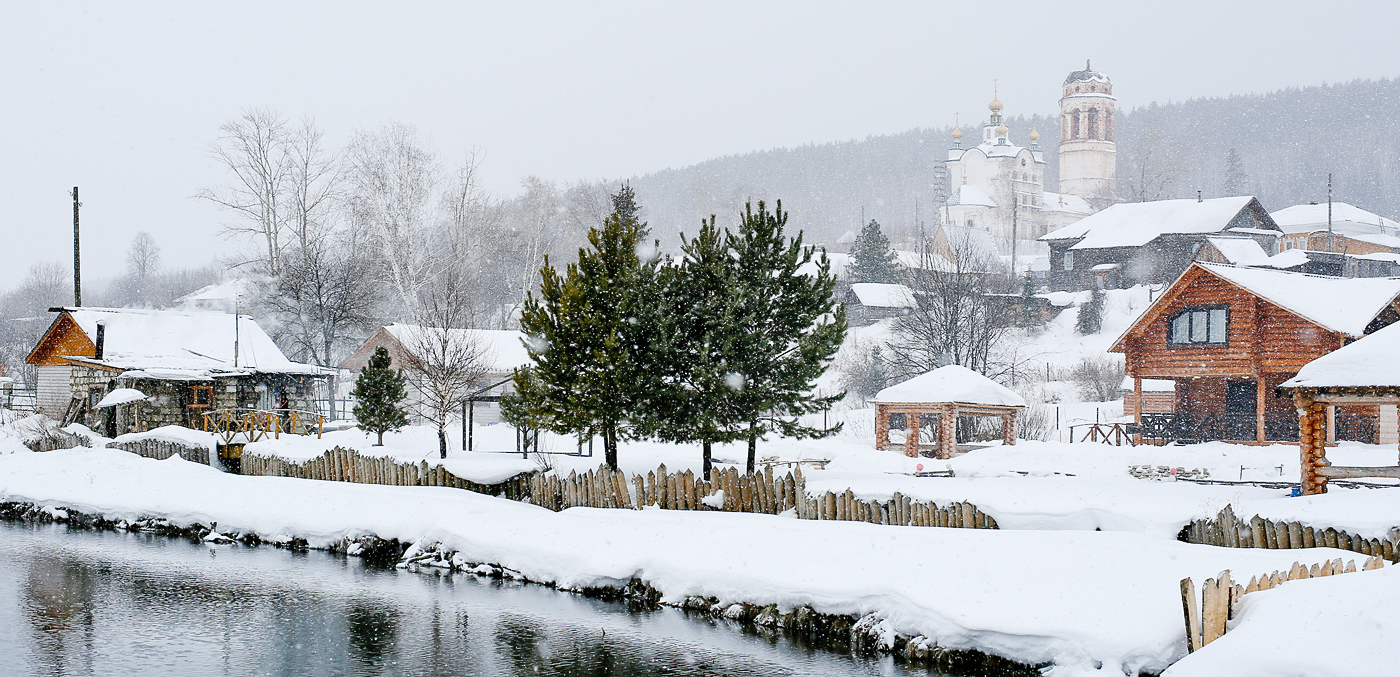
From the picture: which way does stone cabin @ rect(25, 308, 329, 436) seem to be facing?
toward the camera

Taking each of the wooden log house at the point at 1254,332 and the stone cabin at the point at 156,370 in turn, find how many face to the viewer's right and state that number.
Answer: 0

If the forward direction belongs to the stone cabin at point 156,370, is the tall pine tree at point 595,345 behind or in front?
in front

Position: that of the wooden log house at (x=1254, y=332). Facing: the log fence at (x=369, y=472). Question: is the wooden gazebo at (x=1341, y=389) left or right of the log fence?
left

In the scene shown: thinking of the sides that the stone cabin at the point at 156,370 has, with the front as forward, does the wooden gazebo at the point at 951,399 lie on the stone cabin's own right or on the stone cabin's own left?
on the stone cabin's own left

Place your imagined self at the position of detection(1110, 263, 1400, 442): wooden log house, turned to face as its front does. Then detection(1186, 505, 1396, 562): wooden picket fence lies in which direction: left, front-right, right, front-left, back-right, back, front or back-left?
front-left

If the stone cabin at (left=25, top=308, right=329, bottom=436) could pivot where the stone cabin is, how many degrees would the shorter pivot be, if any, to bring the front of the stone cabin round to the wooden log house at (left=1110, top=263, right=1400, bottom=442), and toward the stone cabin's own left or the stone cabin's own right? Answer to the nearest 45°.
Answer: approximately 45° to the stone cabin's own left

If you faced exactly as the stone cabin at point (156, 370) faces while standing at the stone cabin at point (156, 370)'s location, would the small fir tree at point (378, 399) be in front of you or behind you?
in front

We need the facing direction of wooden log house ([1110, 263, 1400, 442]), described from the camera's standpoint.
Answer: facing the viewer and to the left of the viewer

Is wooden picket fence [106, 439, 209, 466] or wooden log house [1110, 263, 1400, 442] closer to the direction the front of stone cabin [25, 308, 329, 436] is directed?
the wooden picket fence
